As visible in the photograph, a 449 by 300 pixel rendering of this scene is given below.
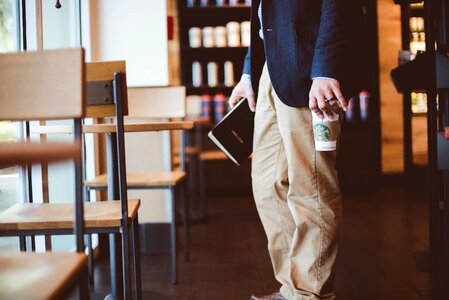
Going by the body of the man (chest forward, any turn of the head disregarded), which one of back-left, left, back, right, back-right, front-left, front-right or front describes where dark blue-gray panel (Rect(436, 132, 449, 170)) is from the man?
back

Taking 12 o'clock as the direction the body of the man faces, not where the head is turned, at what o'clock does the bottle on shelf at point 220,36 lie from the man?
The bottle on shelf is roughly at 4 o'clock from the man.

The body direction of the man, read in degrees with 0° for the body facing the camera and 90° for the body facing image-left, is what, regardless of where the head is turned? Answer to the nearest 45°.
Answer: approximately 45°

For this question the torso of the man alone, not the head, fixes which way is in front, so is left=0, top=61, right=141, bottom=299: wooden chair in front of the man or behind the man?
in front

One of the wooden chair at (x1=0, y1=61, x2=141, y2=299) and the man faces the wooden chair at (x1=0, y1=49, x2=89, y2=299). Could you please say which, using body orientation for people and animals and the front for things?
the man

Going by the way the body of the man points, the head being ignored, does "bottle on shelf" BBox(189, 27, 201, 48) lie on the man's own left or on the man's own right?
on the man's own right

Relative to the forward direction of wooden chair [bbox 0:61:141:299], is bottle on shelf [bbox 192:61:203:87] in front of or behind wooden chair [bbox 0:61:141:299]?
in front
